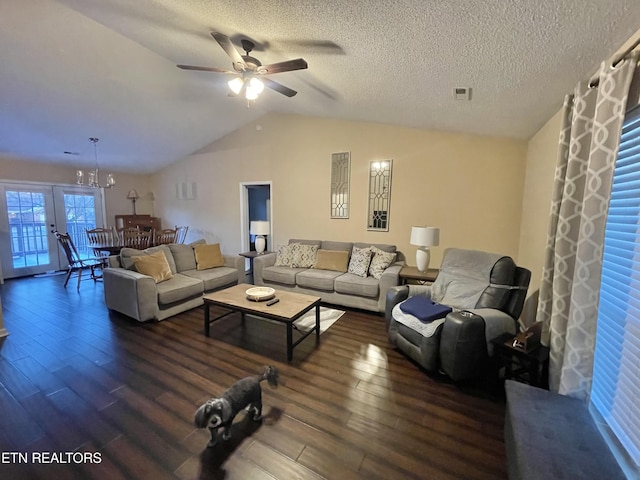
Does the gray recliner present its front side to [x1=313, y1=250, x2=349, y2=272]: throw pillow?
no

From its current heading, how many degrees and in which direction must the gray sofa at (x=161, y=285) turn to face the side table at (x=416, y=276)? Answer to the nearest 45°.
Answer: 0° — it already faces it

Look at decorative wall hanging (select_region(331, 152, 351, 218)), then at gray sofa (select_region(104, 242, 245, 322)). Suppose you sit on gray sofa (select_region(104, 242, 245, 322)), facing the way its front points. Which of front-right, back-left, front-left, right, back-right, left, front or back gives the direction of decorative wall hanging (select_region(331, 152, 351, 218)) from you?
front-left

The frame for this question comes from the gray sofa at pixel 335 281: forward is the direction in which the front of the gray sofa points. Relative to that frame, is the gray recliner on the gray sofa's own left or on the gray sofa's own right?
on the gray sofa's own left

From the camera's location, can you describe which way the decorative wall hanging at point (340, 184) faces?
facing the viewer

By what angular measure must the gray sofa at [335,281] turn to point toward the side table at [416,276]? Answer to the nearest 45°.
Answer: approximately 135° to its left

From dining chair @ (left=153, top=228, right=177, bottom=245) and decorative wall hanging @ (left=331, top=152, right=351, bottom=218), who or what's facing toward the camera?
the decorative wall hanging

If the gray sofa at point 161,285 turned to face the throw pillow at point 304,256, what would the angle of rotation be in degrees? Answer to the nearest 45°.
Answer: approximately 45° to its left

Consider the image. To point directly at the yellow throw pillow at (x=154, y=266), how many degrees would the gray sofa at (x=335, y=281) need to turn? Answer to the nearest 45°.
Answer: approximately 45° to its right

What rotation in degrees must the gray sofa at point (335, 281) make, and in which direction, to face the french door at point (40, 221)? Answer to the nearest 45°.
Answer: approximately 45° to its right

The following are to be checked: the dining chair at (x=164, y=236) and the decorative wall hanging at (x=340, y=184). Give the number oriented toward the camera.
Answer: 1

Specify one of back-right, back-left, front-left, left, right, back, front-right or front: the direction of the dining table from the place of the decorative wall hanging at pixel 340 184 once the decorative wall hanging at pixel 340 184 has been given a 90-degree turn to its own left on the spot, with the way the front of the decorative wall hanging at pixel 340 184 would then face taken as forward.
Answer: back

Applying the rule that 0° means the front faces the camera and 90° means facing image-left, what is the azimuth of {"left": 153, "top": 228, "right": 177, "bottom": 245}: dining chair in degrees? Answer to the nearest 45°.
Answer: approximately 180°

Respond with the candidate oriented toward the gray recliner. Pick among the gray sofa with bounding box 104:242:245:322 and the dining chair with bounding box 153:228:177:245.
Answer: the gray sofa

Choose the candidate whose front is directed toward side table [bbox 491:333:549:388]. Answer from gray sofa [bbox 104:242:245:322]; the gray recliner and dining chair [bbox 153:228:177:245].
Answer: the gray sofa

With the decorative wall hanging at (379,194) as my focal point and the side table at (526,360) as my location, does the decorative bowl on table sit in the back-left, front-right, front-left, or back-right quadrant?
front-left

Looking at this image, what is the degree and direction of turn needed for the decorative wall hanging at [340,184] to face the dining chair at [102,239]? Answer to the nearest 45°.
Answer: approximately 90° to its right

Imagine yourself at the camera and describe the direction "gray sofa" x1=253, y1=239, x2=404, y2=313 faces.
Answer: facing the viewer and to the left of the viewer
